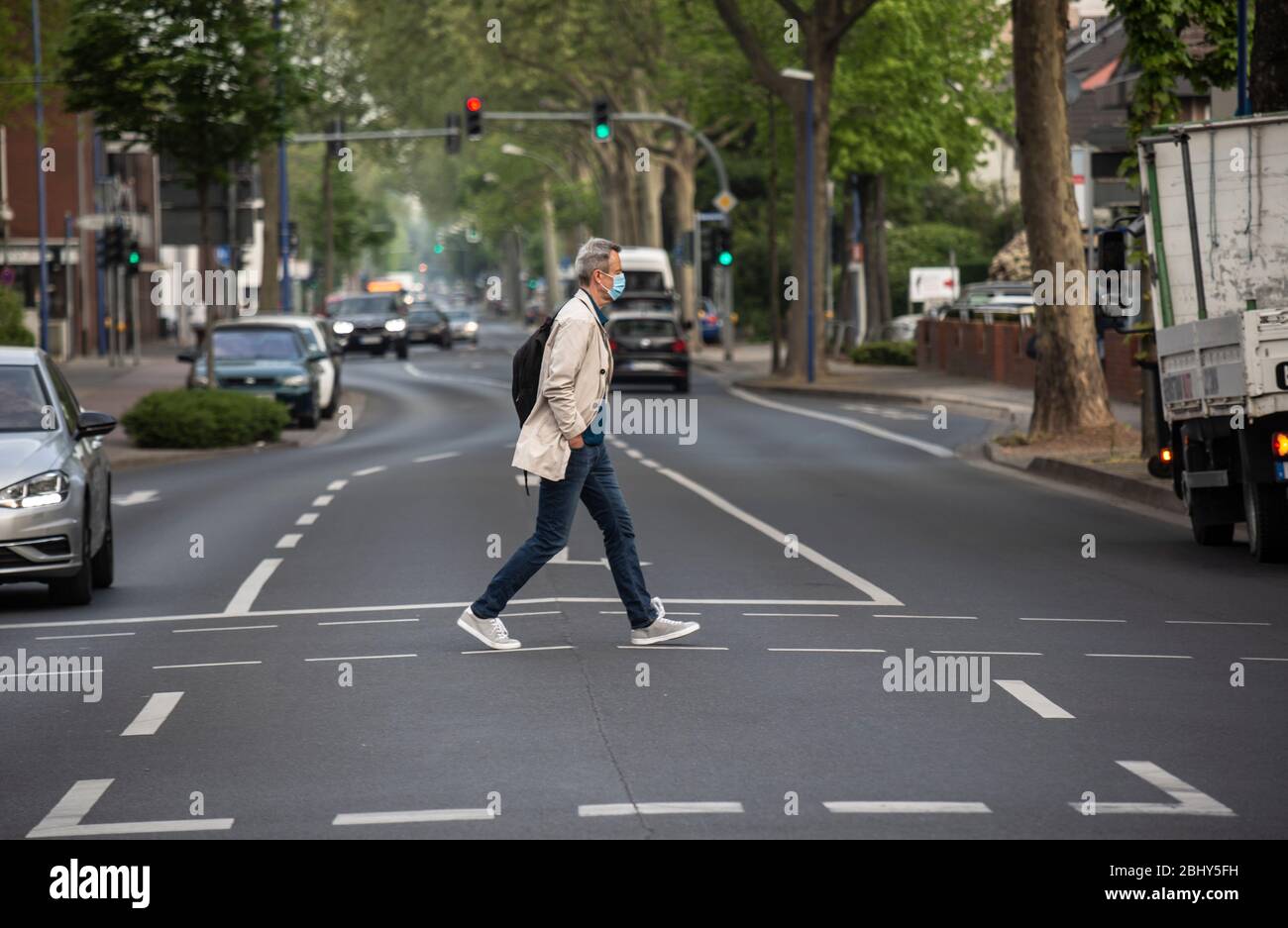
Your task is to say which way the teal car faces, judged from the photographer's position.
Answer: facing the viewer

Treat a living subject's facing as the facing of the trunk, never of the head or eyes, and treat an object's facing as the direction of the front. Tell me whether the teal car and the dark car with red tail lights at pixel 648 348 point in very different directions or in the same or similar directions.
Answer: very different directions

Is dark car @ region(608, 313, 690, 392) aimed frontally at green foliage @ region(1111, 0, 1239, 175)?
no

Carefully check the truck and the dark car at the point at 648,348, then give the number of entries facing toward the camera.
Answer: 0

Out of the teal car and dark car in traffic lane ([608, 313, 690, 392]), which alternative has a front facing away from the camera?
the dark car in traffic lane

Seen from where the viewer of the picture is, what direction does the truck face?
facing away from the viewer and to the left of the viewer

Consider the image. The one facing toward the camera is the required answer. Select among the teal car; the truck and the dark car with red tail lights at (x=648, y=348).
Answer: the teal car

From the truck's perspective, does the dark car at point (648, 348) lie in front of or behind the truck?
in front

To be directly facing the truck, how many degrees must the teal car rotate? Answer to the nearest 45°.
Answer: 0° — it already faces it

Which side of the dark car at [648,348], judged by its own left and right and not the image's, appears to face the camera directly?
back

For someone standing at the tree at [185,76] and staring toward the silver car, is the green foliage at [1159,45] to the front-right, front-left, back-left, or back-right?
front-left

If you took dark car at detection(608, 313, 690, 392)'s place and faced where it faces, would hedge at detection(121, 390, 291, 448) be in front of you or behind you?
behind

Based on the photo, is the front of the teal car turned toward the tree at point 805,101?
no

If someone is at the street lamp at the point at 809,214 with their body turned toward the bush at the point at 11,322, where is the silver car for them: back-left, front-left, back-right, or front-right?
front-left
